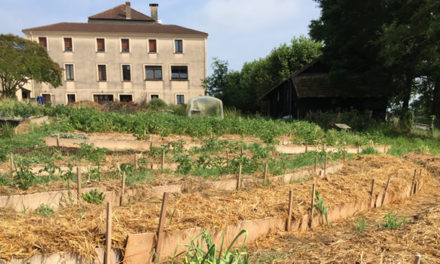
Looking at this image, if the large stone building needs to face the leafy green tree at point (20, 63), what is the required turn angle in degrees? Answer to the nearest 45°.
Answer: approximately 45° to its right

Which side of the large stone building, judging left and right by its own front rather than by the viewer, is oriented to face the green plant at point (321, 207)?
front

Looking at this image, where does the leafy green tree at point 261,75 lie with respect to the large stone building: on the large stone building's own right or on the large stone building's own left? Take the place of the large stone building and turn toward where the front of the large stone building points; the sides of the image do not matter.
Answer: on the large stone building's own left

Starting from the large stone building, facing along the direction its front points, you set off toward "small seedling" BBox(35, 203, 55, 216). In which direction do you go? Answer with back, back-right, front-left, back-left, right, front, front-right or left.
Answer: front

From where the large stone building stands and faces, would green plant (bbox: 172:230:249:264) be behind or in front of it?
in front

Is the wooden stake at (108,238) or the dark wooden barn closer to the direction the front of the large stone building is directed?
the wooden stake

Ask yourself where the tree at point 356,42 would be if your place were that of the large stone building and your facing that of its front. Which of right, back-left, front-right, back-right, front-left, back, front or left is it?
front-left

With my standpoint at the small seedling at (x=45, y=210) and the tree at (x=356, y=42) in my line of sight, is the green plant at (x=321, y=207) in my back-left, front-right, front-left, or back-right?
front-right

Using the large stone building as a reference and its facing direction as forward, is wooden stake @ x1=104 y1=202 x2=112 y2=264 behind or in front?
in front

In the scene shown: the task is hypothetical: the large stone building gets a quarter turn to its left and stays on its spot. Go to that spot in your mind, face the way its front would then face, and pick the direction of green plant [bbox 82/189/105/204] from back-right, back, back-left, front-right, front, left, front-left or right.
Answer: right

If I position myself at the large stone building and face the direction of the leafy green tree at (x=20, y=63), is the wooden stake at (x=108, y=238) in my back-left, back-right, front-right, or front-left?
front-left

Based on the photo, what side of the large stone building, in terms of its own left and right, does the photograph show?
front

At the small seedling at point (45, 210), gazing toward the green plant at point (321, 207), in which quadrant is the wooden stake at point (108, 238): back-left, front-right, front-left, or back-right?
front-right
